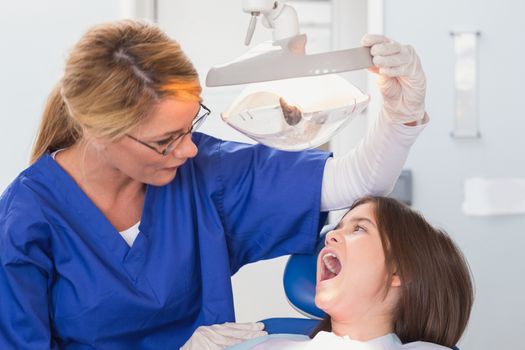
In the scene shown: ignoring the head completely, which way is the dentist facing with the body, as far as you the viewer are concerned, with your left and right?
facing the viewer and to the right of the viewer

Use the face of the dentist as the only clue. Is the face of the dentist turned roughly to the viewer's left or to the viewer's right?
to the viewer's right
